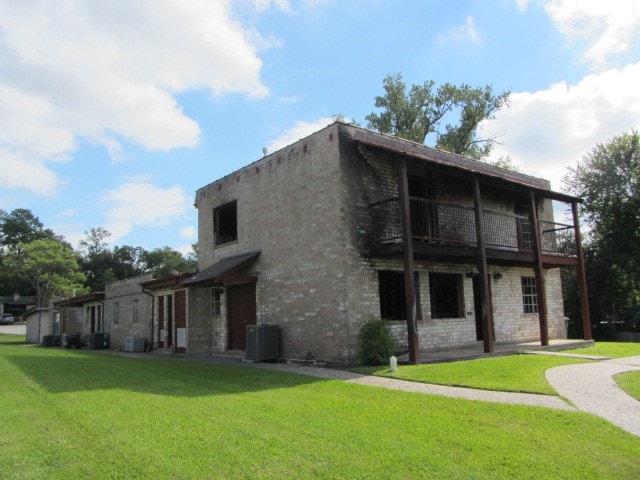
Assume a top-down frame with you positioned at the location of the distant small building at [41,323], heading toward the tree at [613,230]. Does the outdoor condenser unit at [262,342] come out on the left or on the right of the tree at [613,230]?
right

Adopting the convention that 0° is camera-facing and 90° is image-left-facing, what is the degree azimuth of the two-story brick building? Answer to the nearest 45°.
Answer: approximately 315°

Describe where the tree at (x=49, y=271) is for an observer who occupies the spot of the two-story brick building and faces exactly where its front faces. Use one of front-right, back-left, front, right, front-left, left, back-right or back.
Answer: back

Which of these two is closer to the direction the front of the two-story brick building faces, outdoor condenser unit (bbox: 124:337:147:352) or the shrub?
the shrub

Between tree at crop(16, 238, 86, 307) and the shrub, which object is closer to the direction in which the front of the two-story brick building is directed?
the shrub

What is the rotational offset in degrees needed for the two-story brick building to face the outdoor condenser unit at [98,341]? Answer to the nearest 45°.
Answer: approximately 180°

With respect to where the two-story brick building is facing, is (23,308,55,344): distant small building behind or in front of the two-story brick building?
behind

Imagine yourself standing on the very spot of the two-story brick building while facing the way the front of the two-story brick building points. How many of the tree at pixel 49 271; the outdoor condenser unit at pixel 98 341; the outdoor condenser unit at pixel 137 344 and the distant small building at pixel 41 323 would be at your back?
4

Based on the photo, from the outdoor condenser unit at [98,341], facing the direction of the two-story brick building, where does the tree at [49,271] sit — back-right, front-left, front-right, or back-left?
back-left

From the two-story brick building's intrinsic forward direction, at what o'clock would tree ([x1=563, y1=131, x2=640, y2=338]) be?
The tree is roughly at 9 o'clock from the two-story brick building.
